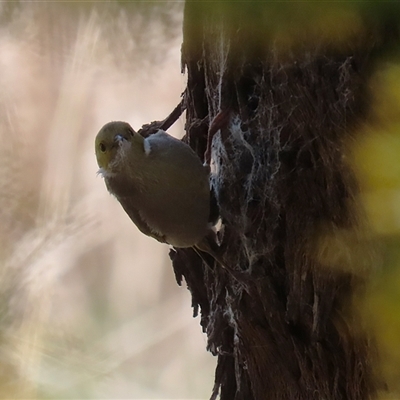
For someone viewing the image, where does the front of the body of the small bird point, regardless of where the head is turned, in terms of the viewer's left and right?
facing the viewer and to the left of the viewer
